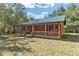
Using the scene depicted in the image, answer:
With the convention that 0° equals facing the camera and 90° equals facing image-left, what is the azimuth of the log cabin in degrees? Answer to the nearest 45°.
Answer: approximately 45°

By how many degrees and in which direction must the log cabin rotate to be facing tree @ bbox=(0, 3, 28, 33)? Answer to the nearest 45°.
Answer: approximately 45° to its right
